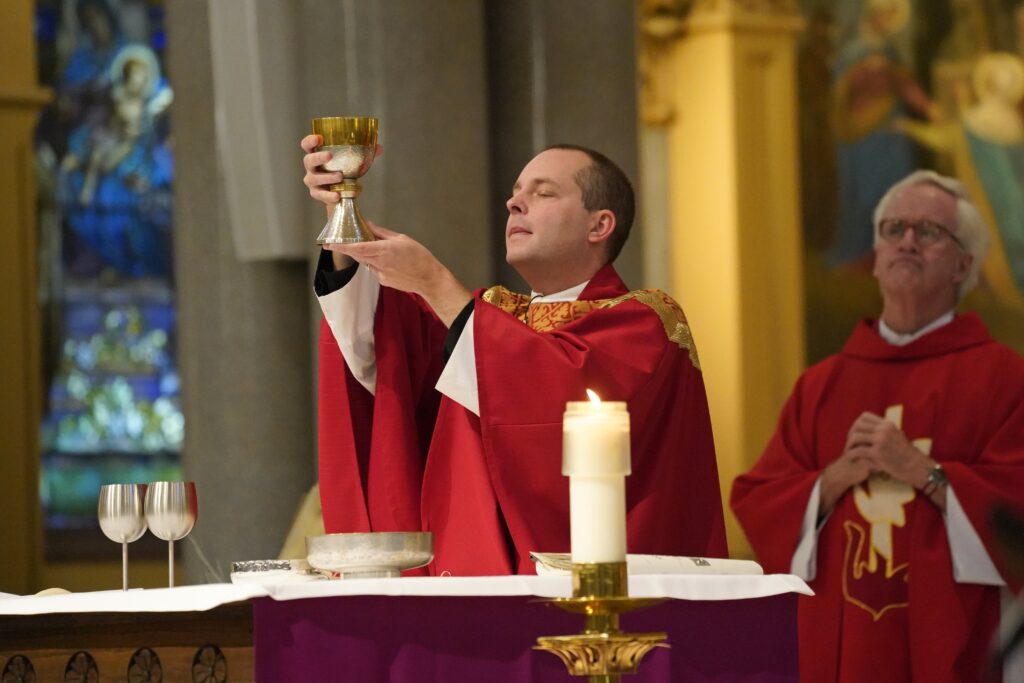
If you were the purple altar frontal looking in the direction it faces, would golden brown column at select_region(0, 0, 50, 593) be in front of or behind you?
behind

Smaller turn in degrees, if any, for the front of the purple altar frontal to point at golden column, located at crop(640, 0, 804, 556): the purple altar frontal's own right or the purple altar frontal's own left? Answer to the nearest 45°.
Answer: approximately 180°

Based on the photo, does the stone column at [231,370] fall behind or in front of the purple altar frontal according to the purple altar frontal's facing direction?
behind

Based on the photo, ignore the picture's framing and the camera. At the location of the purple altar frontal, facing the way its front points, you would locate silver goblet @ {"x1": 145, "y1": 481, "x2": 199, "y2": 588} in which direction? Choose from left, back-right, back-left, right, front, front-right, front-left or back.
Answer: back-right

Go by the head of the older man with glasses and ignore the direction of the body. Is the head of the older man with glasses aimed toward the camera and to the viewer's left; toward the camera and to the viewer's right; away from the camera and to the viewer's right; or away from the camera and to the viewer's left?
toward the camera and to the viewer's left

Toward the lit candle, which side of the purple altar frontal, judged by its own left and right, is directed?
front

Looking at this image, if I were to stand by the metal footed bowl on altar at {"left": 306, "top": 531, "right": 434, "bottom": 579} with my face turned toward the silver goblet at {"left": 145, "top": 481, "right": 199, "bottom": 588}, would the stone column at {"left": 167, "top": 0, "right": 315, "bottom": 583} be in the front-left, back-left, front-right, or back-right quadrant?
front-right

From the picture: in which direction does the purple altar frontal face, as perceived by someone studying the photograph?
facing the viewer

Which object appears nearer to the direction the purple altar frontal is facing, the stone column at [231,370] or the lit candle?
the lit candle

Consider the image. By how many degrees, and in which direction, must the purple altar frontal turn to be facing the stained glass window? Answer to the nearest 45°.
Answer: approximately 180°
